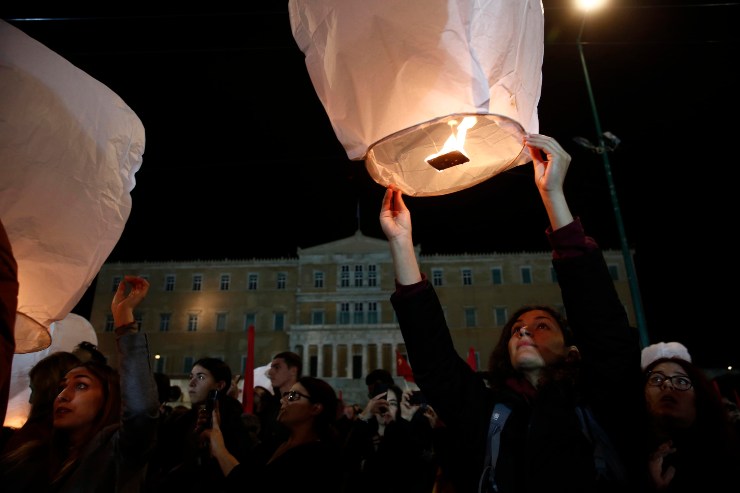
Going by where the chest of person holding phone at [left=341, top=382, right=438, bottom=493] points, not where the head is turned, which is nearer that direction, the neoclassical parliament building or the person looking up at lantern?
the person looking up at lantern

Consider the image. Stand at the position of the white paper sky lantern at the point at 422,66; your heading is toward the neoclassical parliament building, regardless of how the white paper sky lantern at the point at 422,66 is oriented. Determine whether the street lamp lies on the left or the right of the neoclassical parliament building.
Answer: right

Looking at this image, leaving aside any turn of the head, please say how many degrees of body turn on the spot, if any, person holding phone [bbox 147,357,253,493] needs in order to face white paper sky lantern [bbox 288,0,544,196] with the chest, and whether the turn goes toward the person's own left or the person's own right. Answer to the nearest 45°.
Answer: approximately 45° to the person's own left

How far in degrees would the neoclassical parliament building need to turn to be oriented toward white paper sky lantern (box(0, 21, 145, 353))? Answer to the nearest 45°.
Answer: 0° — it already faces it
